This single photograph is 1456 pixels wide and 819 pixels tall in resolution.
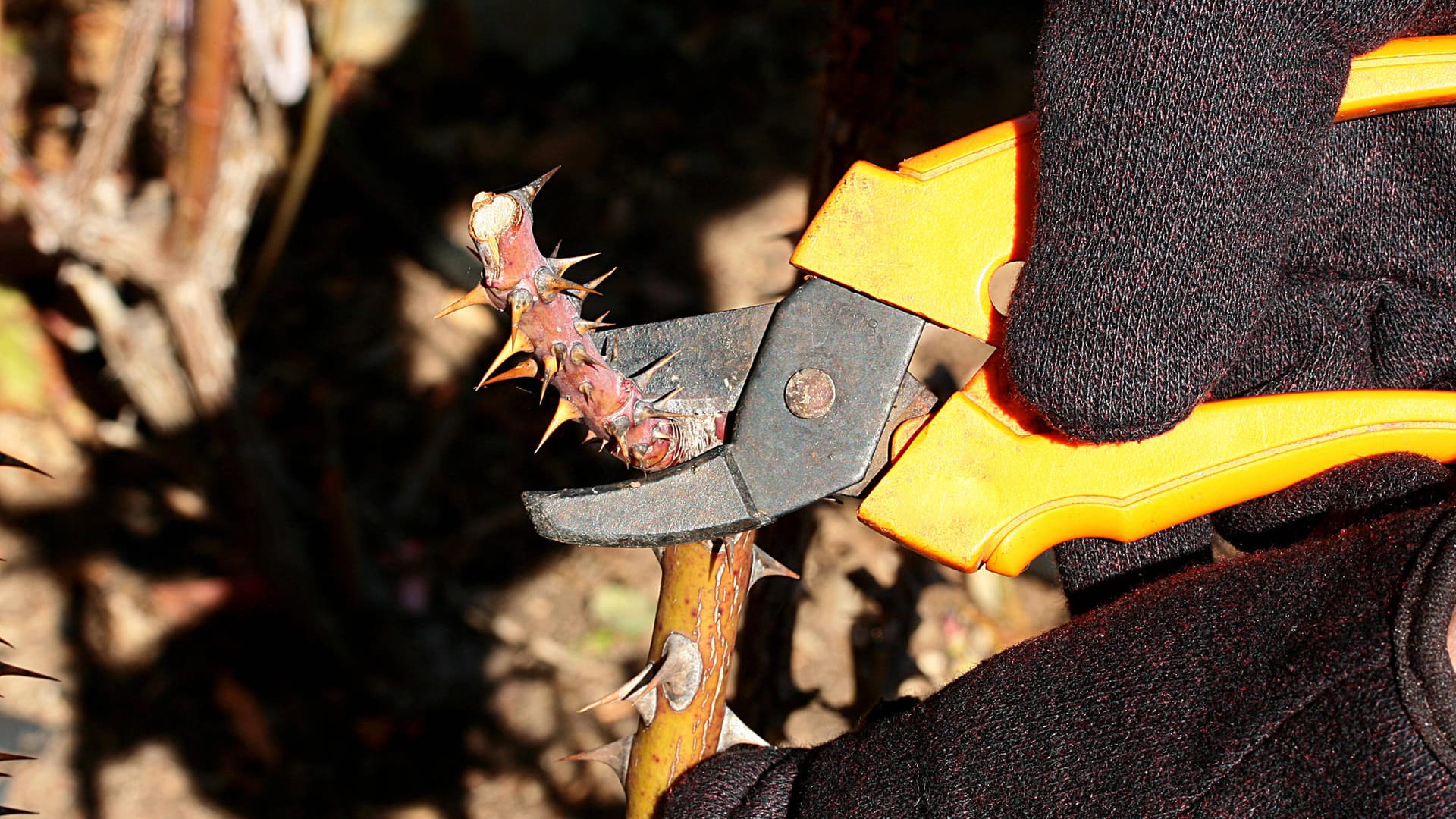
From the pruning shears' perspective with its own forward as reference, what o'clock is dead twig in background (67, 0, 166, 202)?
The dead twig in background is roughly at 1 o'clock from the pruning shears.

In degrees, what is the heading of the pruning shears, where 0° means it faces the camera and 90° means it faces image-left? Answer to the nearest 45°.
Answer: approximately 90°
